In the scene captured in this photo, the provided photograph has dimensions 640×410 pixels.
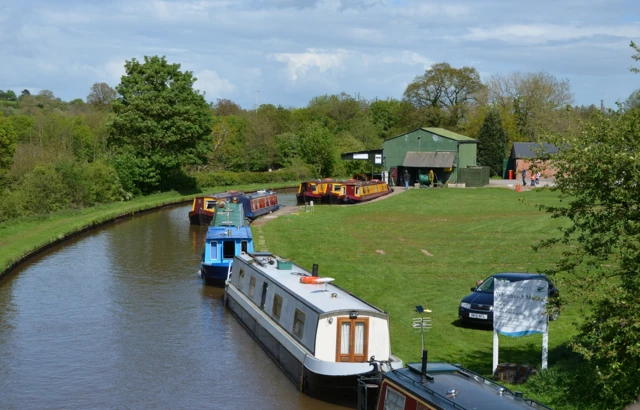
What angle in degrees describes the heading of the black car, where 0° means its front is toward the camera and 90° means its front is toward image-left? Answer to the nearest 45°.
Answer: approximately 45°

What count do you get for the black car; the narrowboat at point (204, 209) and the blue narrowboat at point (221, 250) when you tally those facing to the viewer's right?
0

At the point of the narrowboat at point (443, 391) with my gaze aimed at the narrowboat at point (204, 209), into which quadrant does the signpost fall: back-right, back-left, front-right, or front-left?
front-right

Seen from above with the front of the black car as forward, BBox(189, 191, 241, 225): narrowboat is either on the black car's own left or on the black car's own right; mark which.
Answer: on the black car's own right

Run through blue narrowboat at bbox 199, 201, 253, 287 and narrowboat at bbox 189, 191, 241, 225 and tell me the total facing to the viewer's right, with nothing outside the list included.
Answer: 0

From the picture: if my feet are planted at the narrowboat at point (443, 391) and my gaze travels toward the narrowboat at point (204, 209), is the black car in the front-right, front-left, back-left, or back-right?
front-right
